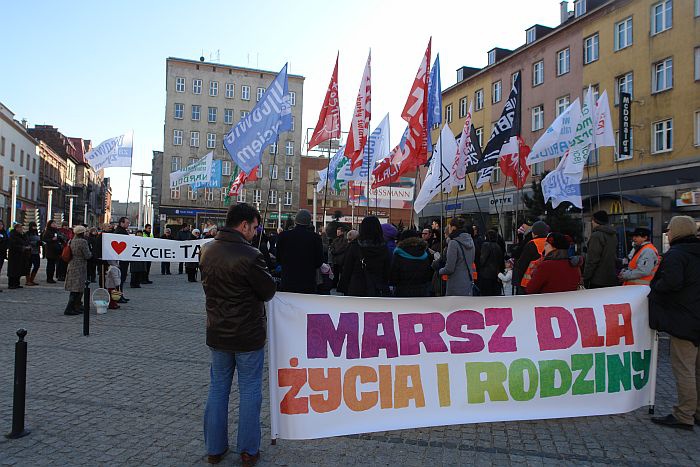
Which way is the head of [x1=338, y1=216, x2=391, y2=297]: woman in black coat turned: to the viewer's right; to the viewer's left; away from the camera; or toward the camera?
away from the camera

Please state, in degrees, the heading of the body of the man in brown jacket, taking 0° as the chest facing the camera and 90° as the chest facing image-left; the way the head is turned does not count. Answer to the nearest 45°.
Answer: approximately 225°

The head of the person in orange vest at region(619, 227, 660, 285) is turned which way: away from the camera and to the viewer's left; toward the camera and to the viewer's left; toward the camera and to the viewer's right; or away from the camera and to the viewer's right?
toward the camera and to the viewer's left

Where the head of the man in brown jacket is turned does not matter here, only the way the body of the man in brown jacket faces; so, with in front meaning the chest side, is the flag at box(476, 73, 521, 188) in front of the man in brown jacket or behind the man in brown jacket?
in front

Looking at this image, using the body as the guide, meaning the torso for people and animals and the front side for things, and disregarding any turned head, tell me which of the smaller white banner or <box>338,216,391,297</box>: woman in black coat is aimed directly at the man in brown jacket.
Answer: the smaller white banner

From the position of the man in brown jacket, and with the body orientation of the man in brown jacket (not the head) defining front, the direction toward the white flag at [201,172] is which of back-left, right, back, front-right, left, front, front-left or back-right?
front-left

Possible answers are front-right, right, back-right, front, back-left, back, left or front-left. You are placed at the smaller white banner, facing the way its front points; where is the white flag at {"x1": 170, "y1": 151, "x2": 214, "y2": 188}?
back

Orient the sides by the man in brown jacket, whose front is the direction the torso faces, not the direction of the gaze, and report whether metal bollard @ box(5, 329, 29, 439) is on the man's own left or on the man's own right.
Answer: on the man's own left

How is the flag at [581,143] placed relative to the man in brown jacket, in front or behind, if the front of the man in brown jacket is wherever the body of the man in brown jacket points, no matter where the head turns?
in front

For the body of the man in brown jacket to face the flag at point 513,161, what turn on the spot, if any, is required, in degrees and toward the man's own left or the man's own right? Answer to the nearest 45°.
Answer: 0° — they already face it

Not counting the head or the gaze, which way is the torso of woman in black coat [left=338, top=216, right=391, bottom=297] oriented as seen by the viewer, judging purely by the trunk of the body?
away from the camera

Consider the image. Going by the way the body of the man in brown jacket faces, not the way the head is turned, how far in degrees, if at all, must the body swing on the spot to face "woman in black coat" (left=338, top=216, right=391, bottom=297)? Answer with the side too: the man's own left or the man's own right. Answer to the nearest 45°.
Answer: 0° — they already face them
